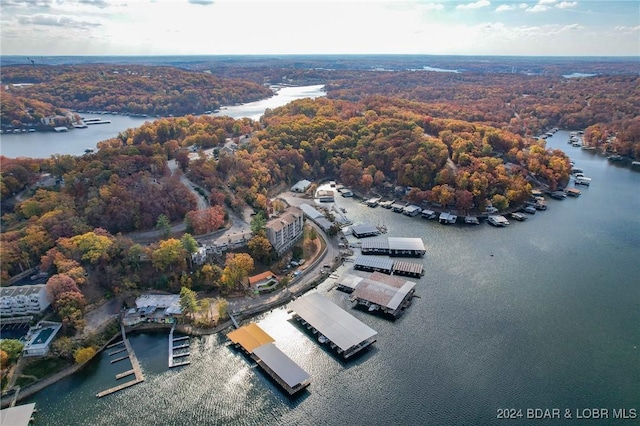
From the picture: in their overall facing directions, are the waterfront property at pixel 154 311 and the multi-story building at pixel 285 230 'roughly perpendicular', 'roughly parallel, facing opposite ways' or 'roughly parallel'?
roughly parallel

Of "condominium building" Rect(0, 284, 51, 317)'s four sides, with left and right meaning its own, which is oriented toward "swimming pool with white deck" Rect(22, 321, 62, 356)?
front

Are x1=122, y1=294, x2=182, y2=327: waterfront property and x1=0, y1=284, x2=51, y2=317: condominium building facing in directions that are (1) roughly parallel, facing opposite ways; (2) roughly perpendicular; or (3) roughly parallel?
roughly parallel

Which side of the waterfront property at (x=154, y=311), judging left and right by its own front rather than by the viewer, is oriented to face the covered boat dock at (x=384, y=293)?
left

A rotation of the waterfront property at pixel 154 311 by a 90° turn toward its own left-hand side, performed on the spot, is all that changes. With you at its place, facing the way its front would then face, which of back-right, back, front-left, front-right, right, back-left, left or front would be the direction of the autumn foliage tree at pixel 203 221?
front-left

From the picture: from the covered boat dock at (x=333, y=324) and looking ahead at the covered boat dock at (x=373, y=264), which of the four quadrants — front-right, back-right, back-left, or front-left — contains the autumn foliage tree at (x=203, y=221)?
front-left

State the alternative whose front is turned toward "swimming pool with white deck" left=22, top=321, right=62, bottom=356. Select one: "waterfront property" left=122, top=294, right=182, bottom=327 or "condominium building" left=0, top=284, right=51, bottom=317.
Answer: the condominium building

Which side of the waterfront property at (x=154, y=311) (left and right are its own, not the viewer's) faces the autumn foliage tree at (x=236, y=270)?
left

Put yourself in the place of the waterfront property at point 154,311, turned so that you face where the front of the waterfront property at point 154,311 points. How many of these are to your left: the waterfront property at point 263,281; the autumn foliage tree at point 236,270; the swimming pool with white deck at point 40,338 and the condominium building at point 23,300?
2

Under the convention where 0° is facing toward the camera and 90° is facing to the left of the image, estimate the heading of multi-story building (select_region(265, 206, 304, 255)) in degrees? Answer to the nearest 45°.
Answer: approximately 315°

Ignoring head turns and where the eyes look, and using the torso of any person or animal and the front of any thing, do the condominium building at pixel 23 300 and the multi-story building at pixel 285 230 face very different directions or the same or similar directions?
same or similar directions

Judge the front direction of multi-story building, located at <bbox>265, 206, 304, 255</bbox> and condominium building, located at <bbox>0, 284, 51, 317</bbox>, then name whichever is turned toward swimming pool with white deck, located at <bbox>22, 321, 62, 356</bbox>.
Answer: the condominium building

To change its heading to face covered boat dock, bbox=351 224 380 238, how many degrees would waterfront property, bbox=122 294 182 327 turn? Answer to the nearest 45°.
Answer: approximately 90° to its left

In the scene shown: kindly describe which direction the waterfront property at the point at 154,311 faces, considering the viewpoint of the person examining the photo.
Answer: facing the viewer

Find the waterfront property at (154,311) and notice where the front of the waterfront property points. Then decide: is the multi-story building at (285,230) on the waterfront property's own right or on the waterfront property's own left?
on the waterfront property's own left

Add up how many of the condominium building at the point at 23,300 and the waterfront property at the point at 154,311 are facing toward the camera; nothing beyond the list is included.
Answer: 2

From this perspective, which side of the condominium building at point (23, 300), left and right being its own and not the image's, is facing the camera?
front

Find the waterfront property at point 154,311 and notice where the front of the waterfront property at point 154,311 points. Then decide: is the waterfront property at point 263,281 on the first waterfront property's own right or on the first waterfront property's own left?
on the first waterfront property's own left

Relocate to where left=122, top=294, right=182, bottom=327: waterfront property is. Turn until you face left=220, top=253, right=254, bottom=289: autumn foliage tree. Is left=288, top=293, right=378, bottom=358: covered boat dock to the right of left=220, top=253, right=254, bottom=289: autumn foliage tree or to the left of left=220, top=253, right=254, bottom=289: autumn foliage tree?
right

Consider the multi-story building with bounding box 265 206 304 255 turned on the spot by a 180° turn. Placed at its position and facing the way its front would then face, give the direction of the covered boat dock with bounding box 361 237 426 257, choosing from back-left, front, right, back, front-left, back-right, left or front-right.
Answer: back-right

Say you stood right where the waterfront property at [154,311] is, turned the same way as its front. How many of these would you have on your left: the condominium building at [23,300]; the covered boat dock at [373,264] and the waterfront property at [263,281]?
2

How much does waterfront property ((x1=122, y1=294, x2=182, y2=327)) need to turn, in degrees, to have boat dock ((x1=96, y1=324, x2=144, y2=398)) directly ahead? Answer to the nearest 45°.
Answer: approximately 45° to its right
